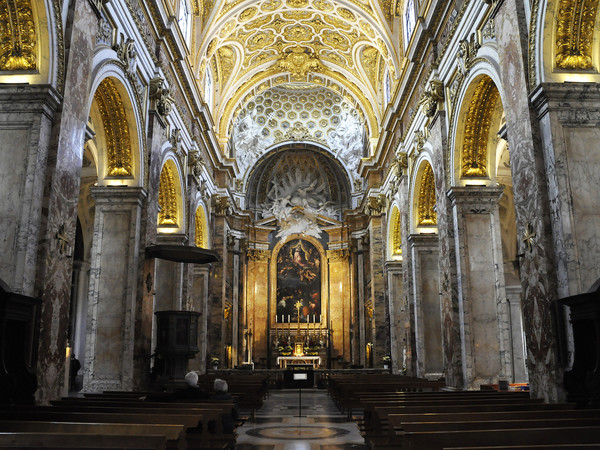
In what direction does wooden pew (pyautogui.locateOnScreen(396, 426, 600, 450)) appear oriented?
away from the camera

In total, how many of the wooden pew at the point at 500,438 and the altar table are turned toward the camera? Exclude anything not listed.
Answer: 1

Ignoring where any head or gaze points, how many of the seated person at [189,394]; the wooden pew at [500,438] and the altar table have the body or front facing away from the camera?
2

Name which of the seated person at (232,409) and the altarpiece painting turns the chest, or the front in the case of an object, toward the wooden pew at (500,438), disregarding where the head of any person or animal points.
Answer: the altarpiece painting

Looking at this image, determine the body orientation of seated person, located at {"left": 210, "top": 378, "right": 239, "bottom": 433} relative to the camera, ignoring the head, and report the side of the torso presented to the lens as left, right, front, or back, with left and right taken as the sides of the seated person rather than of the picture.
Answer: back

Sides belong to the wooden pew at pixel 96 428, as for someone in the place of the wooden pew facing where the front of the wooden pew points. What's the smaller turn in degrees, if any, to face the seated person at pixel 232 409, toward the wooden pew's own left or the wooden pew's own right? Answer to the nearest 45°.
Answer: approximately 45° to the wooden pew's own right

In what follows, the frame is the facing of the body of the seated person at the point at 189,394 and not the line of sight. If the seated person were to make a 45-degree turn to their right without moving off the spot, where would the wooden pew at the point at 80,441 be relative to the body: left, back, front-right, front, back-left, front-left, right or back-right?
back-right

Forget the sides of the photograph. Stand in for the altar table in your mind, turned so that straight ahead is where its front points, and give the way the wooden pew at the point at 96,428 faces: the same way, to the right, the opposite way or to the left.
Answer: the opposite way

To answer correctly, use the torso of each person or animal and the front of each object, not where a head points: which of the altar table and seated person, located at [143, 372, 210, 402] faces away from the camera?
the seated person

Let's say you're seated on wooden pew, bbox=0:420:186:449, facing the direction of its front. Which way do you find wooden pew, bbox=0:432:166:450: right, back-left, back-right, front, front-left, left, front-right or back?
back

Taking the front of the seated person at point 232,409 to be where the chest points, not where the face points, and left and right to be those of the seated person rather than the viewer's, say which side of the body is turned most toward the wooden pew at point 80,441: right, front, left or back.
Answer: back

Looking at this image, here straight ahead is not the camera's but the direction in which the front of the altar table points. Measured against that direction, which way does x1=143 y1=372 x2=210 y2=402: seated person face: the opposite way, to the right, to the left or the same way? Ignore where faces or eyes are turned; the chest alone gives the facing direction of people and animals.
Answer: the opposite way

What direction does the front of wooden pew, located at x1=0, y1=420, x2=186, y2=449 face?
away from the camera

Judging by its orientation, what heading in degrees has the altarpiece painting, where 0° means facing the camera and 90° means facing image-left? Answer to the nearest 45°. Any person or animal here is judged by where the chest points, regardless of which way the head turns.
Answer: approximately 0°
